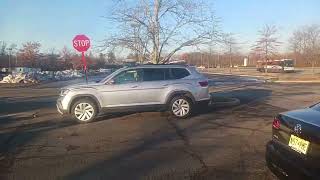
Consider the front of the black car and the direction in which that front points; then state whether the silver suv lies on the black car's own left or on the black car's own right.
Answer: on the black car's own left

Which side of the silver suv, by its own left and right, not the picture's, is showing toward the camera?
left

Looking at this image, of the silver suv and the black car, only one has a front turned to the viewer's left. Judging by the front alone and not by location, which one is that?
the silver suv

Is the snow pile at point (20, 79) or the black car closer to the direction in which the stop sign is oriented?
the black car

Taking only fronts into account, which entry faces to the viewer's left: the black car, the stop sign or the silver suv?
the silver suv

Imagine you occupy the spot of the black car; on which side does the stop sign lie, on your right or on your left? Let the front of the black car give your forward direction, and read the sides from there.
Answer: on your left

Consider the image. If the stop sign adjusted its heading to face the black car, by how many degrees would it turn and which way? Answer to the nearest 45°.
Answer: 0° — it already faces it

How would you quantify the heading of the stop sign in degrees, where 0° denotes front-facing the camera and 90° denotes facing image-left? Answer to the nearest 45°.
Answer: approximately 0°

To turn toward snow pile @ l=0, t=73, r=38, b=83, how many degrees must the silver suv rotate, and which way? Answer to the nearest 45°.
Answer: approximately 90° to its right

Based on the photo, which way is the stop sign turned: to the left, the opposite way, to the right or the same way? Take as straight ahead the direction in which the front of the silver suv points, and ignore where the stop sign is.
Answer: to the left

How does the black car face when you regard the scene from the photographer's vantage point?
facing away from the viewer and to the right of the viewer
